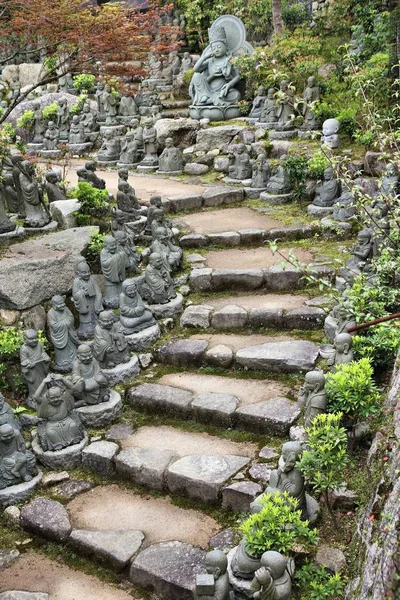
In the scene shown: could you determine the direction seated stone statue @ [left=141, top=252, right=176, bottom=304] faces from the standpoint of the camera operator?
facing the viewer and to the right of the viewer

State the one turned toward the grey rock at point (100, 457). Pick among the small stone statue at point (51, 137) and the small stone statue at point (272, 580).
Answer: the small stone statue at point (51, 137)

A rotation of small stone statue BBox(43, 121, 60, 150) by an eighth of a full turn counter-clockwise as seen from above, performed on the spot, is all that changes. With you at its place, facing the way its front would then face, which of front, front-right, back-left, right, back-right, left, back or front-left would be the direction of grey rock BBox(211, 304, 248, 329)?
front-right

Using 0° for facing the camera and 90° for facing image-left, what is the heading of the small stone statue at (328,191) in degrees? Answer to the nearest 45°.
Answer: approximately 45°

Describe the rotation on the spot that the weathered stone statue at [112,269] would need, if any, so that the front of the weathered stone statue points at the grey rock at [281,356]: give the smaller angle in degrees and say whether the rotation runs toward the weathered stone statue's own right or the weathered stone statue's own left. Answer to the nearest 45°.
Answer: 0° — it already faces it

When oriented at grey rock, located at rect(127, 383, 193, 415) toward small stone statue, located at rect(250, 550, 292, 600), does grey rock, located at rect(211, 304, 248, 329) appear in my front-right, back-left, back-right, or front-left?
back-left

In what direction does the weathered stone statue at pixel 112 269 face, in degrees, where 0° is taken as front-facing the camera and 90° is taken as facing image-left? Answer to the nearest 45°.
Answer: approximately 315°

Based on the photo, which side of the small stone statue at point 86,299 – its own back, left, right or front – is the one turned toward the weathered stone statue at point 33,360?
right

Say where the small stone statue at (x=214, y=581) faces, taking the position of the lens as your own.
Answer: facing to the left of the viewer

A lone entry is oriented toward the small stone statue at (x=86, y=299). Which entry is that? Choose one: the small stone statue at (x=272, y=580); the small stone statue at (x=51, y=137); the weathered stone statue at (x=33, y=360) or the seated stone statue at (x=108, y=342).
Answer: the small stone statue at (x=51, y=137)

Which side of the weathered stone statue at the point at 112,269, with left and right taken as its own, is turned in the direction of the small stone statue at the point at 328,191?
left

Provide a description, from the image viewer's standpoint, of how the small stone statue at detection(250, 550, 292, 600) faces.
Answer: facing the viewer and to the left of the viewer

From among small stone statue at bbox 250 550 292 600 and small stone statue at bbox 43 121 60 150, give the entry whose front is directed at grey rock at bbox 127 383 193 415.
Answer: small stone statue at bbox 43 121 60 150

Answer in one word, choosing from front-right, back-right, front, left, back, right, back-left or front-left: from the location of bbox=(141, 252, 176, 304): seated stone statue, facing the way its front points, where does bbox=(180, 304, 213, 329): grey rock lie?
front

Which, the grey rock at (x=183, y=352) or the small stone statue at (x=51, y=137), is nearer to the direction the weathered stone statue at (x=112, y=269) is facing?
the grey rock

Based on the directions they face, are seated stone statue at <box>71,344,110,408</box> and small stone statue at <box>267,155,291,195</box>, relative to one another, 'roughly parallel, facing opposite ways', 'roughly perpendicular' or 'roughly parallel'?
roughly perpendicular

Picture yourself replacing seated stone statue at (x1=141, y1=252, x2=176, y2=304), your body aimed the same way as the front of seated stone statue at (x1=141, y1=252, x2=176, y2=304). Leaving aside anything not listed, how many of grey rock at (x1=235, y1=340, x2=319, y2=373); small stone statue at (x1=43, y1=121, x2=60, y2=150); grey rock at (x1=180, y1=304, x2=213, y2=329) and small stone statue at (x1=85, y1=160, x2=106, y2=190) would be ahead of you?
2
